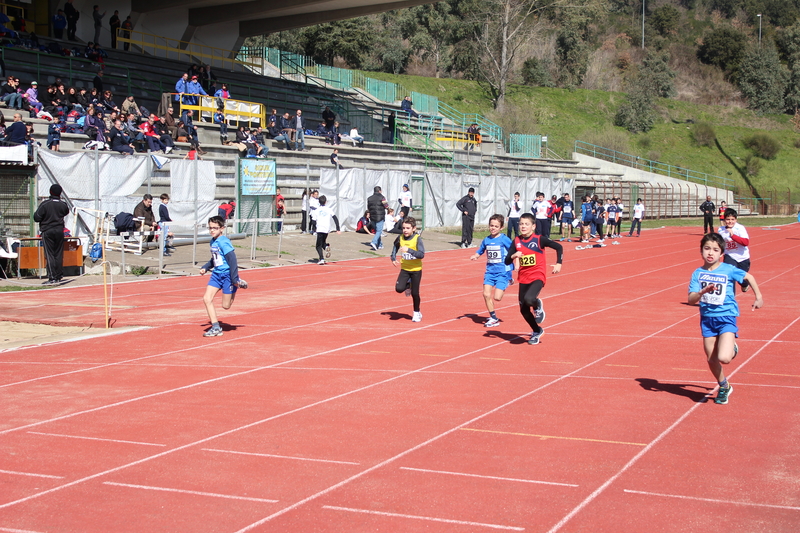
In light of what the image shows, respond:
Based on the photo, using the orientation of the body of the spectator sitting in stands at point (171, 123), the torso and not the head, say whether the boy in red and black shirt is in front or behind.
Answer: in front

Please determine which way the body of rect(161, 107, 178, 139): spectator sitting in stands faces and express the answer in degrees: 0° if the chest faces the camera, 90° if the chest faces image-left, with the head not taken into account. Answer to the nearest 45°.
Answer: approximately 315°

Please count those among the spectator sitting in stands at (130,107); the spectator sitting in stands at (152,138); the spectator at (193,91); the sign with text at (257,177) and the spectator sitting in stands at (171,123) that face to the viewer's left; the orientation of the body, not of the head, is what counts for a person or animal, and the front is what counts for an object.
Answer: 0

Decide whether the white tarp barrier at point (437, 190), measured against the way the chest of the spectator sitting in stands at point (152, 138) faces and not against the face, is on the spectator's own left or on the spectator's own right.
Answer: on the spectator's own left

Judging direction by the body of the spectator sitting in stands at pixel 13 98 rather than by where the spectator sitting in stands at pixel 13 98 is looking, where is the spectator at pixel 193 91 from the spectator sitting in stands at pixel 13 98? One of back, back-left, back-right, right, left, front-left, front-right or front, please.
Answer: left

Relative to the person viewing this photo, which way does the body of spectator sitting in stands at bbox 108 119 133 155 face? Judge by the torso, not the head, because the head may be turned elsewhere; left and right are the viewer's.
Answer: facing the viewer and to the right of the viewer

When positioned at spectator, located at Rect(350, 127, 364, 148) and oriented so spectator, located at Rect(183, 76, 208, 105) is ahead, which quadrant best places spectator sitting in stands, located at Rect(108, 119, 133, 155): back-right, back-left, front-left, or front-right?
front-left

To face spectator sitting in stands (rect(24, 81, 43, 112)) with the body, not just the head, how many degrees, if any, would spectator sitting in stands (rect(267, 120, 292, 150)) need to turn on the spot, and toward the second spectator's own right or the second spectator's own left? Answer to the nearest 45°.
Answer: approximately 90° to the second spectator's own right

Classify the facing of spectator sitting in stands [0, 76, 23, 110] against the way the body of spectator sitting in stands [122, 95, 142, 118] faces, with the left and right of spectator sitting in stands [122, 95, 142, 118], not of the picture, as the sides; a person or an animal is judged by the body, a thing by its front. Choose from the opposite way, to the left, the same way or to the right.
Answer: the same way

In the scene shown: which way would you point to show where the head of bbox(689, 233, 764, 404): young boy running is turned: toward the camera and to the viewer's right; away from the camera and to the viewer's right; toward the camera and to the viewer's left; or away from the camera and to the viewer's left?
toward the camera and to the viewer's left

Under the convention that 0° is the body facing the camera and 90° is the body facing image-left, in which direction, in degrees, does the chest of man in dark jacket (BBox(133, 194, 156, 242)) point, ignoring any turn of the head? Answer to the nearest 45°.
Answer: approximately 315°

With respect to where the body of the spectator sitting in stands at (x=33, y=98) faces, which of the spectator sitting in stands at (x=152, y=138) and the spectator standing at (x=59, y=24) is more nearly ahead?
the spectator sitting in stands

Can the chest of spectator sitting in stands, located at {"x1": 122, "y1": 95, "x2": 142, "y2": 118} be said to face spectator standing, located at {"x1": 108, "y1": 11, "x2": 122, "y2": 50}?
no

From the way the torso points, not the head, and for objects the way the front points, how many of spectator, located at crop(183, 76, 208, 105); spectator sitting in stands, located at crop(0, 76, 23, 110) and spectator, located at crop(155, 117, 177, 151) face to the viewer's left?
0

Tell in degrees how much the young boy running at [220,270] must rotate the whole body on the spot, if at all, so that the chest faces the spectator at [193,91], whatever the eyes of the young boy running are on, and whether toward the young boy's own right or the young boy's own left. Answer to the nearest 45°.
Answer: approximately 135° to the young boy's own right

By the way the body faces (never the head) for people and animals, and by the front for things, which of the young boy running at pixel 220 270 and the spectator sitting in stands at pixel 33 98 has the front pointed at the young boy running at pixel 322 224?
the spectator sitting in stands

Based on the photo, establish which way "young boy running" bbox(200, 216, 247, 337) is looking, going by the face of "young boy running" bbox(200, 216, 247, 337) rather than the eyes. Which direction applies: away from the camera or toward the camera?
toward the camera

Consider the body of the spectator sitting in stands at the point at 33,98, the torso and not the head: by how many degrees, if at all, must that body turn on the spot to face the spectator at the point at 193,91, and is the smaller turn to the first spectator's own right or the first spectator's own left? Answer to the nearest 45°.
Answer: approximately 90° to the first spectator's own left

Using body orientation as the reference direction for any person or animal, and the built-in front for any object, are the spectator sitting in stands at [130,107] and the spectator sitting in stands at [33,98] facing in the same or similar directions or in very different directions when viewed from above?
same or similar directions

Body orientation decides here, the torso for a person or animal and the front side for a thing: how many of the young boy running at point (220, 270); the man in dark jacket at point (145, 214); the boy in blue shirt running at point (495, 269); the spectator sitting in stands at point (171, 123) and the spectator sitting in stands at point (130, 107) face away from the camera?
0
